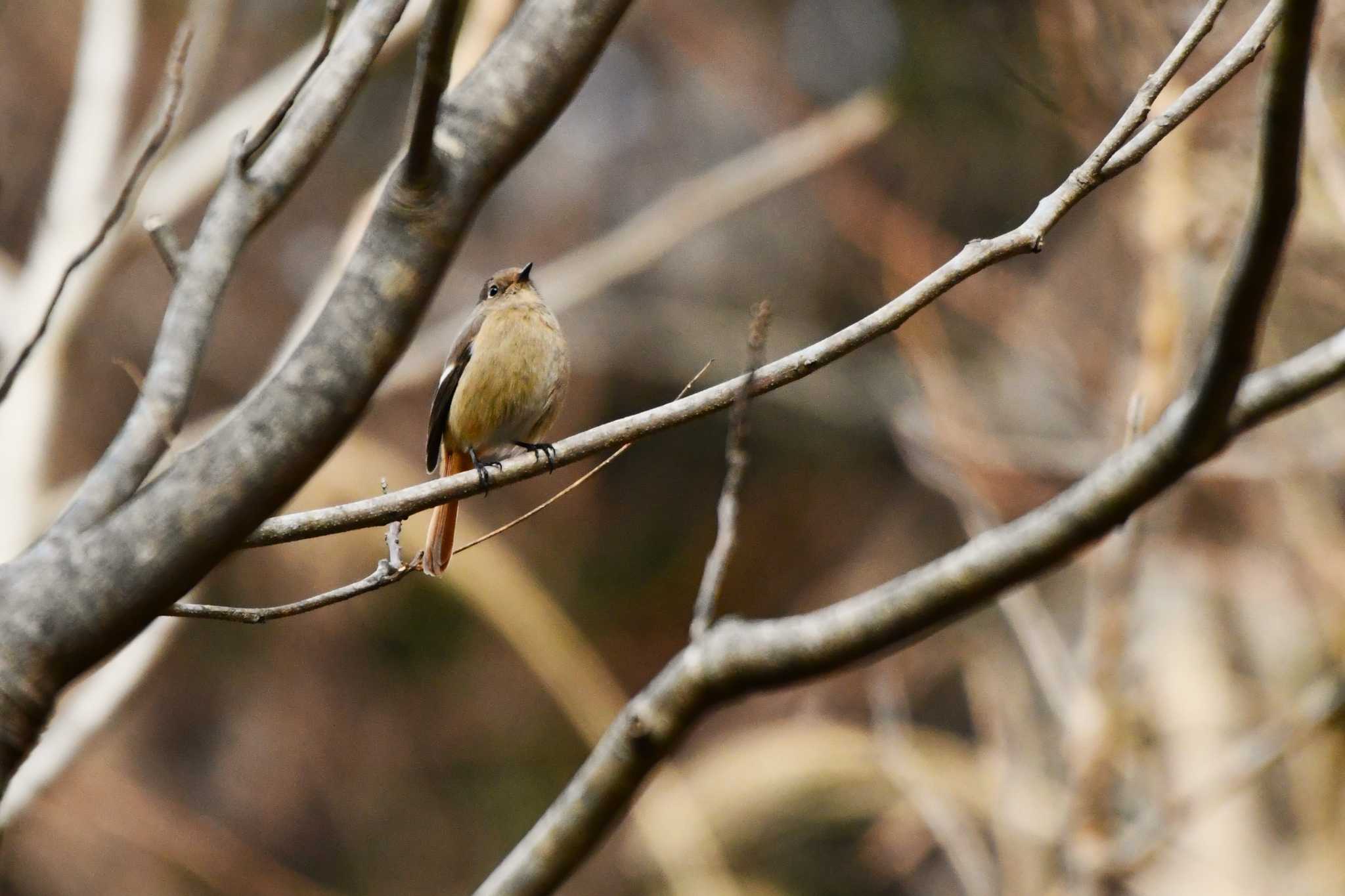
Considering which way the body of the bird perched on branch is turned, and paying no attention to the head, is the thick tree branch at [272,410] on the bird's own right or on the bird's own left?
on the bird's own right

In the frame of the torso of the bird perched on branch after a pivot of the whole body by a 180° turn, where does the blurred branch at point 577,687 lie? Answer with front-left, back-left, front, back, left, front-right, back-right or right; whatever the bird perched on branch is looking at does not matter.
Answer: front-right

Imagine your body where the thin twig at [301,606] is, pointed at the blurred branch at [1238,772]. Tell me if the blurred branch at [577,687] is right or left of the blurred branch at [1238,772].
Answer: left

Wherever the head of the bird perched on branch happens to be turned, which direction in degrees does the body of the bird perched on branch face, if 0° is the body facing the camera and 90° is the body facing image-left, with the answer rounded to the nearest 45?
approximately 315°
